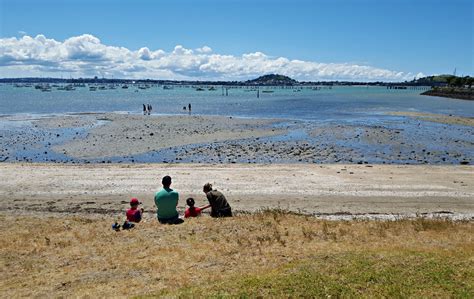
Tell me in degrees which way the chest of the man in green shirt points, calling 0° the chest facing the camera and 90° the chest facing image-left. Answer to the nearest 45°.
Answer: approximately 180°

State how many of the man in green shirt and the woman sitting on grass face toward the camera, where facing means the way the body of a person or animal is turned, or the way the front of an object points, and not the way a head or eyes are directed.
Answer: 0

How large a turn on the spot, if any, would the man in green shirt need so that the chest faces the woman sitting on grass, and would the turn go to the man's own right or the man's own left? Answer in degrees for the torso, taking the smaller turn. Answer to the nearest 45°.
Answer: approximately 90° to the man's own right

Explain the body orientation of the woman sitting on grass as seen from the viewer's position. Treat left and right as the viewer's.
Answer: facing away from the viewer and to the left of the viewer

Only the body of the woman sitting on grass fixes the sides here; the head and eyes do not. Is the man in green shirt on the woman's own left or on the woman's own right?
on the woman's own left
